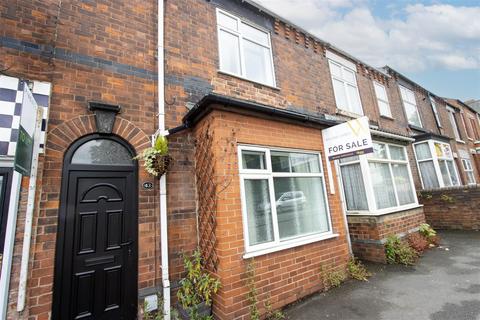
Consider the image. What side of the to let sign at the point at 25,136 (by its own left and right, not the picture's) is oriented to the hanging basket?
front

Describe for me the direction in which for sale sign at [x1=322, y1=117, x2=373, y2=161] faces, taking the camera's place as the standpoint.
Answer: facing the viewer and to the left of the viewer

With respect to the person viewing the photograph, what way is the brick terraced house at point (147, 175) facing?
facing the viewer and to the right of the viewer

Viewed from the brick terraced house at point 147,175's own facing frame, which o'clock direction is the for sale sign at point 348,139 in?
The for sale sign is roughly at 10 o'clock from the brick terraced house.

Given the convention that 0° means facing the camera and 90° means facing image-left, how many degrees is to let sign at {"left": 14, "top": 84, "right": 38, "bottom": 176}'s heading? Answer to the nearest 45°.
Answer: approximately 270°

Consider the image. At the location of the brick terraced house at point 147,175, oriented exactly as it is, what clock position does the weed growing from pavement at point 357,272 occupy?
The weed growing from pavement is roughly at 10 o'clock from the brick terraced house.

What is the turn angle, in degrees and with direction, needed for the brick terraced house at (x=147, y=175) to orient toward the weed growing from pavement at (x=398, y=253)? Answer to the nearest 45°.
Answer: approximately 45° to its left

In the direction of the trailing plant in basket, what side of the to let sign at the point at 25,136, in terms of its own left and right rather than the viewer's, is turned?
front

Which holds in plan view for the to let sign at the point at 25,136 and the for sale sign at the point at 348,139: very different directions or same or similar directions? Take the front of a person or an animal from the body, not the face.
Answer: very different directions
